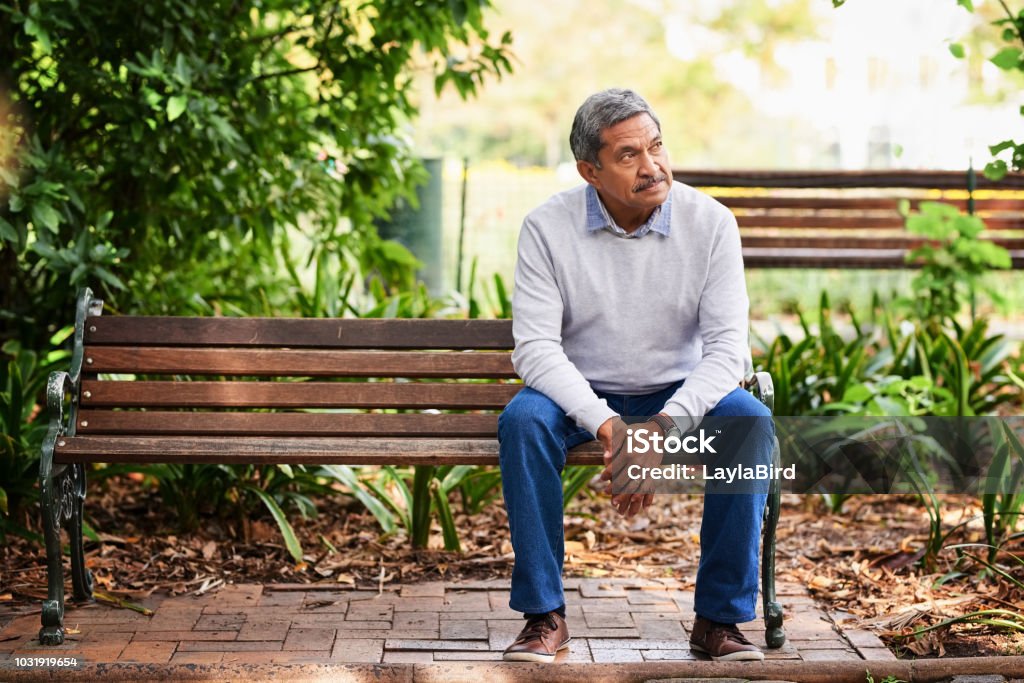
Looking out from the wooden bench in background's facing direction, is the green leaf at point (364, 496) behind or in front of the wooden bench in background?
in front

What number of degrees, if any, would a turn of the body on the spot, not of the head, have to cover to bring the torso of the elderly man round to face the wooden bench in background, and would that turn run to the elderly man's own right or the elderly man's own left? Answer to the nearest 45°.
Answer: approximately 180°

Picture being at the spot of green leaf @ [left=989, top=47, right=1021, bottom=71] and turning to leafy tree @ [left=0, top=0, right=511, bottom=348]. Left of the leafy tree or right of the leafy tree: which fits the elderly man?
left

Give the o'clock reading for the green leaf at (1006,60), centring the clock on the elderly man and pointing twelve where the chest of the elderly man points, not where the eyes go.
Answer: The green leaf is roughly at 8 o'clock from the elderly man.

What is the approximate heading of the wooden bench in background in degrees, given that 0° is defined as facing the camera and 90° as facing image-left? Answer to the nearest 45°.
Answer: approximately 0°

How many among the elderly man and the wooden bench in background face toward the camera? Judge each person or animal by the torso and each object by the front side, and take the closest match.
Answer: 2

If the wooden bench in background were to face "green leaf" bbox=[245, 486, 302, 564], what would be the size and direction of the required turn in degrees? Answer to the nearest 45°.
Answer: approximately 45° to its right

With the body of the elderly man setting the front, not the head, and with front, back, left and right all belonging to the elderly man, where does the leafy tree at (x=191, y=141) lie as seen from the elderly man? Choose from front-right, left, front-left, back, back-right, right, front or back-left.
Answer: back-right

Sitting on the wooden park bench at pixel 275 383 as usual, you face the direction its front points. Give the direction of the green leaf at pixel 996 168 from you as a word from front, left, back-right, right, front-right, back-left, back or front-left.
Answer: left

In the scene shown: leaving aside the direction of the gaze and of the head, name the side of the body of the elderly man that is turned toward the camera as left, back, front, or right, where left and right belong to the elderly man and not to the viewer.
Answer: front
